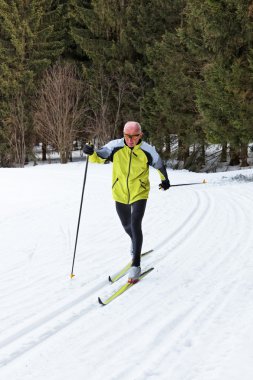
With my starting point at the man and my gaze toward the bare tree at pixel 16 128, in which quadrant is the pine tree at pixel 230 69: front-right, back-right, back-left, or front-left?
front-right

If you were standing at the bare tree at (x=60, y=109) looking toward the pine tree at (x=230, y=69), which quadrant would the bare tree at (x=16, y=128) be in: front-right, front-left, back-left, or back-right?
back-right

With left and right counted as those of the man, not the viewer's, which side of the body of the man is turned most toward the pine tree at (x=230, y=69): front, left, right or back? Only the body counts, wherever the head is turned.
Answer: back

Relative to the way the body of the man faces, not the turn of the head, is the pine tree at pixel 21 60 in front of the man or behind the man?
behind

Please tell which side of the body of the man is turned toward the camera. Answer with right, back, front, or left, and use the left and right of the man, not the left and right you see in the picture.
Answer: front

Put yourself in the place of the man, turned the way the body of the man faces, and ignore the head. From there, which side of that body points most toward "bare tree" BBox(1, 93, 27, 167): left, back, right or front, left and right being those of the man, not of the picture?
back

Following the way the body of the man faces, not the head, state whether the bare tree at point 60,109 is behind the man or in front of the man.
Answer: behind
